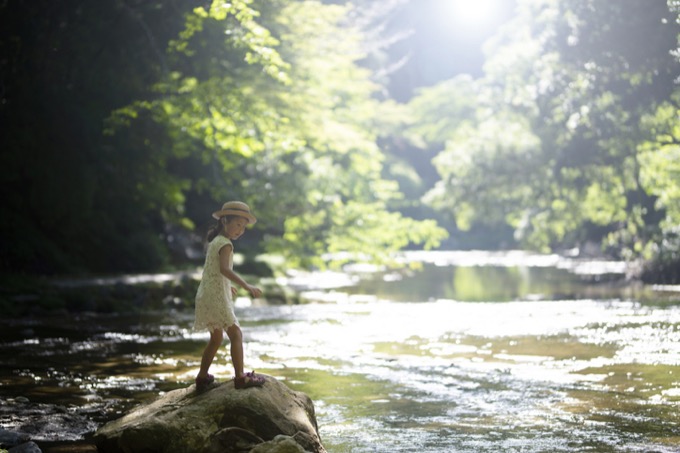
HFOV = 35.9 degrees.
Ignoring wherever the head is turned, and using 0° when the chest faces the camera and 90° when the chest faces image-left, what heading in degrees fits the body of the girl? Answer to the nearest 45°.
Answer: approximately 270°

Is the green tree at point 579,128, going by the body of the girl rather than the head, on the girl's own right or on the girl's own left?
on the girl's own left

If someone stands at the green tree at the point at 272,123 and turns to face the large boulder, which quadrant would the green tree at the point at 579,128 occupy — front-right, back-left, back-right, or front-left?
back-left

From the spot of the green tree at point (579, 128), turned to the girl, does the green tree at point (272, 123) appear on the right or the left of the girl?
right

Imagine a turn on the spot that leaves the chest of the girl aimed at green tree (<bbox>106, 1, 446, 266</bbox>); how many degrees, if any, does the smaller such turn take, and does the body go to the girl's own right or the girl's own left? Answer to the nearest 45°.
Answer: approximately 90° to the girl's own left
